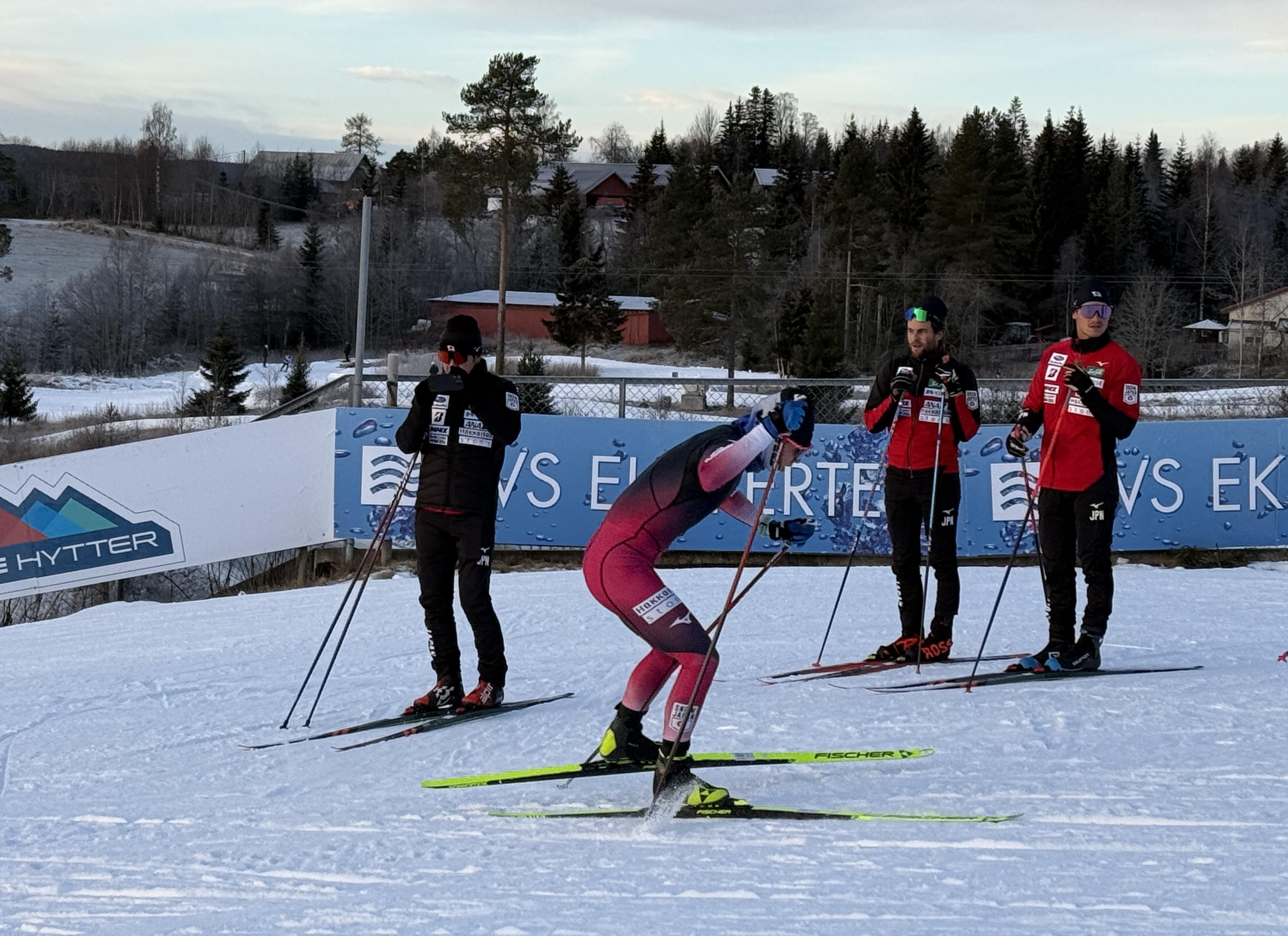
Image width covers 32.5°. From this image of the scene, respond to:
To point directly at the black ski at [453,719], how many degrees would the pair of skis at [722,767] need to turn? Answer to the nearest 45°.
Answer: approximately 135° to its left

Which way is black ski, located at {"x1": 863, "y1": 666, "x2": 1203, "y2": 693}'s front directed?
to the viewer's left

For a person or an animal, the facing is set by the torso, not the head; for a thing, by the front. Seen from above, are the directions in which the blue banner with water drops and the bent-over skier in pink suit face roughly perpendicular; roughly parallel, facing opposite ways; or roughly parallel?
roughly perpendicular

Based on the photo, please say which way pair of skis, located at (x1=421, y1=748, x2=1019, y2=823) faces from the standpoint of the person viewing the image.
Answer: facing to the right of the viewer

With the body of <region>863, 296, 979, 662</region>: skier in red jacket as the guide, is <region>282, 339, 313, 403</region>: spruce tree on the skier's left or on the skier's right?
on the skier's right

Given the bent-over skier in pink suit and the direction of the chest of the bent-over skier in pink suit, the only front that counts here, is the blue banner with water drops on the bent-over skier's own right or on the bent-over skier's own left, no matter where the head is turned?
on the bent-over skier's own left

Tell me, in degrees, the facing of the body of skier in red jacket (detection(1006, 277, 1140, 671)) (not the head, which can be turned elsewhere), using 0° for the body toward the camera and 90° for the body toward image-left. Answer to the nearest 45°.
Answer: approximately 45°

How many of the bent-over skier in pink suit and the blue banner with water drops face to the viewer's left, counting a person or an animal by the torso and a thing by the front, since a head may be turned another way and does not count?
0

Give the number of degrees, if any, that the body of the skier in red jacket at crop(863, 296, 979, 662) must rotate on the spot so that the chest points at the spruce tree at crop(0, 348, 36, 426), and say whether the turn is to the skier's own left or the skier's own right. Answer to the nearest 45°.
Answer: approximately 90° to the skier's own right

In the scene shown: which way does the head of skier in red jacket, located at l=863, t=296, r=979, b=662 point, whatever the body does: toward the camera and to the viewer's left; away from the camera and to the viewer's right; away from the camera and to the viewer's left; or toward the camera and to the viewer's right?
toward the camera and to the viewer's left

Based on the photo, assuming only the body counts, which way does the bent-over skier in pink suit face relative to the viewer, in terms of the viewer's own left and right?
facing to the right of the viewer
